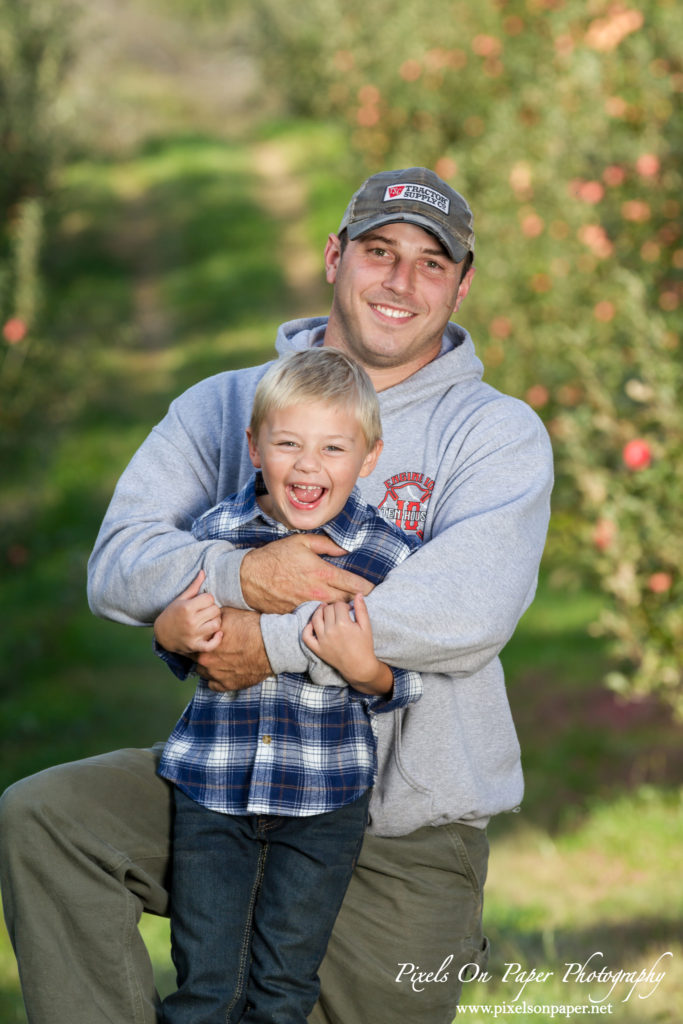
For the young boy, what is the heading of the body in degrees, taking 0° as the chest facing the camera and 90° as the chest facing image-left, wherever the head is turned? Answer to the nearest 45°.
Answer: approximately 0°
